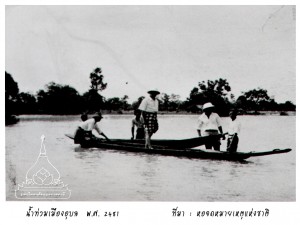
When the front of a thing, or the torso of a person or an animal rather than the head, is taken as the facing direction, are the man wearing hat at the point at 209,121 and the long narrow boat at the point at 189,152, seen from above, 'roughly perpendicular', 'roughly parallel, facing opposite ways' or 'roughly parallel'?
roughly perpendicular

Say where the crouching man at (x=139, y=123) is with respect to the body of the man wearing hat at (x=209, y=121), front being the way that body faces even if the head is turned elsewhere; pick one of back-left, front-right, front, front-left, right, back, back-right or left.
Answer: back-right

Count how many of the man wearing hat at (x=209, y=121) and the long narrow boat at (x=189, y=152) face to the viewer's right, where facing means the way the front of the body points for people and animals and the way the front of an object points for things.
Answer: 1

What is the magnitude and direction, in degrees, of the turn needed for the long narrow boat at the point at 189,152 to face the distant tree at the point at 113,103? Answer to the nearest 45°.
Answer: approximately 135° to its left

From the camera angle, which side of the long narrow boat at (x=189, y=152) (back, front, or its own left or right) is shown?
right

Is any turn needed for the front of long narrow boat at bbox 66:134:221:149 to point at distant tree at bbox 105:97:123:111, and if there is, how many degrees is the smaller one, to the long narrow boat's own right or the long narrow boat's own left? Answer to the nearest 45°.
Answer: approximately 90° to the long narrow boat's own left
